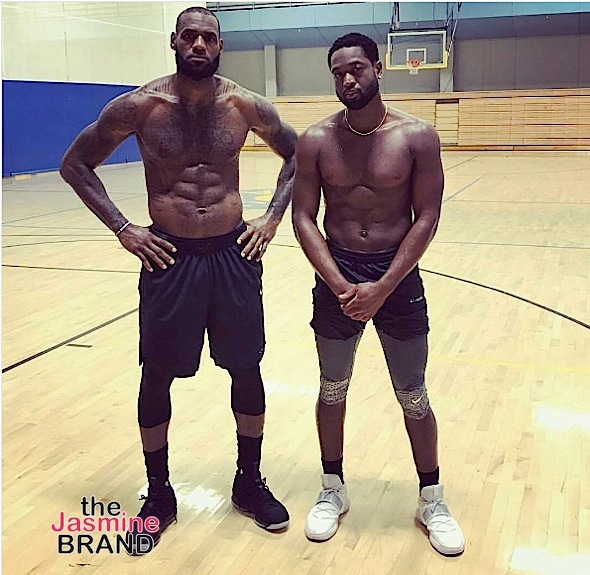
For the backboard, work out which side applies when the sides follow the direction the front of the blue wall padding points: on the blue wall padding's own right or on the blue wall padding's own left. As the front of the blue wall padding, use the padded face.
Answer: on the blue wall padding's own left

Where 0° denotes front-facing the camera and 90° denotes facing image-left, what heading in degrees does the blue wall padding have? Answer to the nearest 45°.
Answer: approximately 315°

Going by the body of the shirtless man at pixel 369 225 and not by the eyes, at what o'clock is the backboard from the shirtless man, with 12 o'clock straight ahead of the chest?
The backboard is roughly at 6 o'clock from the shirtless man.

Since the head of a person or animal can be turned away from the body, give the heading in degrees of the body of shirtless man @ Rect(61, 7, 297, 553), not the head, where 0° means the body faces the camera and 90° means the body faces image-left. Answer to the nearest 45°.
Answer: approximately 0°

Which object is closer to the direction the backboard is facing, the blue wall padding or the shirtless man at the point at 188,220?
the shirtless man

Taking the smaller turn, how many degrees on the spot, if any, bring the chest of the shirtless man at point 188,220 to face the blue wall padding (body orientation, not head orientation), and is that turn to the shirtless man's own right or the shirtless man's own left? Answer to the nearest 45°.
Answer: approximately 180°

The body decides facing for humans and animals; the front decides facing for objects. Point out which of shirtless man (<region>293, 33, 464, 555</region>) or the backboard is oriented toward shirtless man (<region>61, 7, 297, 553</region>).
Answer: the backboard

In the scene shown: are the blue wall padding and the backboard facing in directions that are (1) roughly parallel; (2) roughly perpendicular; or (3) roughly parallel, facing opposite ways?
roughly perpendicular

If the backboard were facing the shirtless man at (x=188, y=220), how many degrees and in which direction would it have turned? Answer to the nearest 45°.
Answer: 0° — it already faces them

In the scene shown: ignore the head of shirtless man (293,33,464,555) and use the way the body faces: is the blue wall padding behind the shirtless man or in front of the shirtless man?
behind

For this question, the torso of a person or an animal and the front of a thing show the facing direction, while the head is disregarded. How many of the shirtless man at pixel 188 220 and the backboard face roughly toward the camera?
2

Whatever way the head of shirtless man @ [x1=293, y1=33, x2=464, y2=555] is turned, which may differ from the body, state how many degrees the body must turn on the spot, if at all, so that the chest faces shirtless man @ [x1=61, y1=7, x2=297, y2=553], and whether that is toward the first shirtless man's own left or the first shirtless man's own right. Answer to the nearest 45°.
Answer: approximately 90° to the first shirtless man's own right

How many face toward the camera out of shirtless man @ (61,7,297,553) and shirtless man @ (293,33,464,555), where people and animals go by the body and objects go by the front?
2

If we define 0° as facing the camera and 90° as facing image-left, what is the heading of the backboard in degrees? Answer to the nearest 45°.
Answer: approximately 0°
